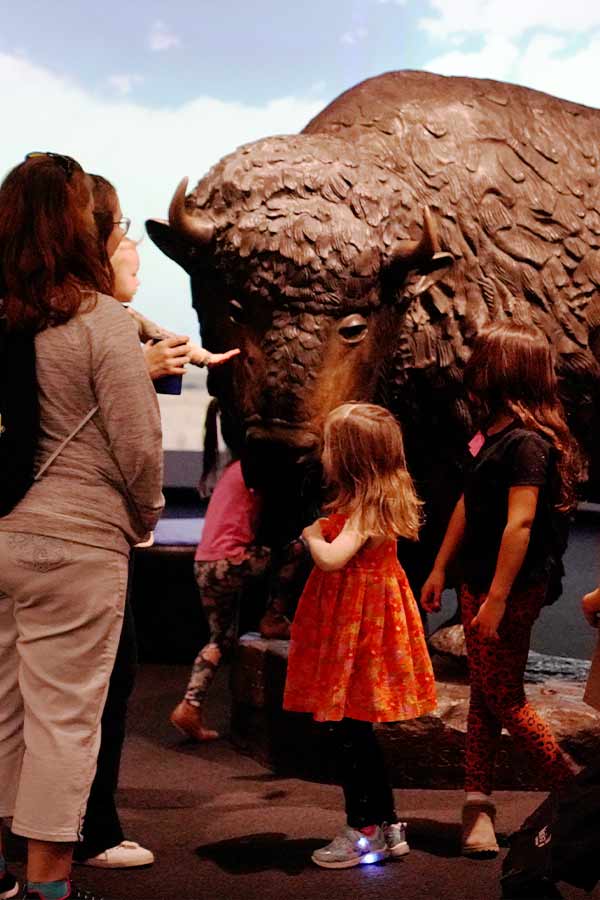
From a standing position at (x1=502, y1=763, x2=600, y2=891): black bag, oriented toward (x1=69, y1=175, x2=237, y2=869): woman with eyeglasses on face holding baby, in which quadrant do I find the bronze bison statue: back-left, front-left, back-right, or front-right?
front-right

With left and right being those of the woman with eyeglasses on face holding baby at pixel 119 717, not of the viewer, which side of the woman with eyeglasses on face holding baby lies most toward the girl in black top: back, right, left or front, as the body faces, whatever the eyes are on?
front

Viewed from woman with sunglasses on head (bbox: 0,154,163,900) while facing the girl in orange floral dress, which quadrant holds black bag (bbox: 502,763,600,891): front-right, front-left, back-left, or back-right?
front-right

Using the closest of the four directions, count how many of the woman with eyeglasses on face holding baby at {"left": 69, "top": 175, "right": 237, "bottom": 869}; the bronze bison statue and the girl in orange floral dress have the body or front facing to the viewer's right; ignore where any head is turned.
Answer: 1

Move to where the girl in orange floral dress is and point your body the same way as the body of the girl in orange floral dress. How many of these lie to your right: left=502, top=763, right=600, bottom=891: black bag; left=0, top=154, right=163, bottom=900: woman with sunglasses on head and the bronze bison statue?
1

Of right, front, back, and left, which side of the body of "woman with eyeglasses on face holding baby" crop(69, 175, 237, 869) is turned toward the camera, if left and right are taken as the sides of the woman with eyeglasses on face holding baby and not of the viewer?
right

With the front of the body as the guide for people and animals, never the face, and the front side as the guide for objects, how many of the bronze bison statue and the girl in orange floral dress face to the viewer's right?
0

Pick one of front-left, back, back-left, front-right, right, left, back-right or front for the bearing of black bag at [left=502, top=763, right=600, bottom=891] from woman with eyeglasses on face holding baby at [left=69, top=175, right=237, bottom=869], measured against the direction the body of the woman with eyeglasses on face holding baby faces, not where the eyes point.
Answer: front-right

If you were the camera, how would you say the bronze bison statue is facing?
facing the viewer and to the left of the viewer

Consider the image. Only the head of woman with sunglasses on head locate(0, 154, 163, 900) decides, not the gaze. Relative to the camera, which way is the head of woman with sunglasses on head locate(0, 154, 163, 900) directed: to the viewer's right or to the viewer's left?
to the viewer's right

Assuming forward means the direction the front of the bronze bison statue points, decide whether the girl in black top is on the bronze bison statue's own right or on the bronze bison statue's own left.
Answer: on the bronze bison statue's own left

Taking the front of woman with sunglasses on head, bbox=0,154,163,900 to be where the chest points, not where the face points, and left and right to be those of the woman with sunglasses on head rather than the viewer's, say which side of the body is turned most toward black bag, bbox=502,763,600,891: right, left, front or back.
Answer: right

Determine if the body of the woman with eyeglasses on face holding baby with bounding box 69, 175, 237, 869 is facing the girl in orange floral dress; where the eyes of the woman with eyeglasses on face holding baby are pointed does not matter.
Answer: yes
